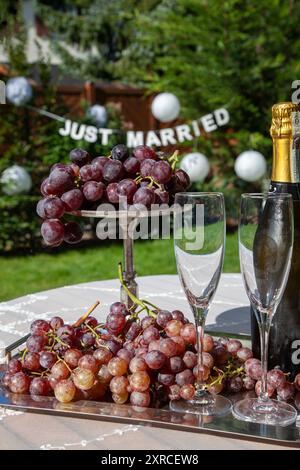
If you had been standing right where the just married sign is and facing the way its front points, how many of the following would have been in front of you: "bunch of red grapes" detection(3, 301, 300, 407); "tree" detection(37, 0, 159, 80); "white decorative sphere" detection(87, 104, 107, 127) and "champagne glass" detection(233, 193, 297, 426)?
2

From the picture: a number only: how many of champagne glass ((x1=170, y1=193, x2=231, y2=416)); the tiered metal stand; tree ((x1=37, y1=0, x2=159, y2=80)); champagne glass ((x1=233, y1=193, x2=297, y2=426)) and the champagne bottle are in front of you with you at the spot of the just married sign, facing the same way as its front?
4

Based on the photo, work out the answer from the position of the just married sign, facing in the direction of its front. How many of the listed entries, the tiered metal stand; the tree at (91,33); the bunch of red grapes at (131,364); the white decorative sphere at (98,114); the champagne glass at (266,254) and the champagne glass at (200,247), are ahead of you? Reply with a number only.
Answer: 4

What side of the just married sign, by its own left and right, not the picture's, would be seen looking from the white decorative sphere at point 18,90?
right

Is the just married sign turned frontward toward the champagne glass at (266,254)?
yes

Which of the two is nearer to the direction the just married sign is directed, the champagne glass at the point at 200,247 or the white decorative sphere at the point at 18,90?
the champagne glass

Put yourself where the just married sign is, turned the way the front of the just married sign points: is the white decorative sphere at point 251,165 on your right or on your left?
on your left

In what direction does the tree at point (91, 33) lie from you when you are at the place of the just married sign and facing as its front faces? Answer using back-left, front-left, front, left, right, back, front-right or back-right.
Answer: back

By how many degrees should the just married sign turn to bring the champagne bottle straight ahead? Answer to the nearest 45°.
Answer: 0° — it already faces it

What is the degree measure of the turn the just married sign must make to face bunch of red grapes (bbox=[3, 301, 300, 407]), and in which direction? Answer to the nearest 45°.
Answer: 0° — it already faces it

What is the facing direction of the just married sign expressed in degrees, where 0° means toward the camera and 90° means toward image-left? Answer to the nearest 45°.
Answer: approximately 0°
